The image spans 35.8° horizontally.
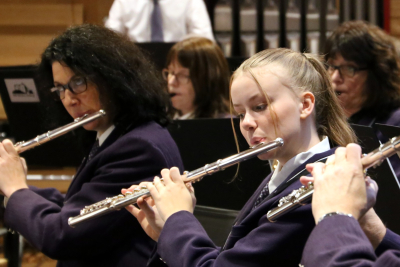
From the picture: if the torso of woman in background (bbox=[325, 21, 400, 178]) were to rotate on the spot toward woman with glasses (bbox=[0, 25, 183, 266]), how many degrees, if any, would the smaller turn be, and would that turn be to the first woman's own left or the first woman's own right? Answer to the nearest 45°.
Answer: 0° — they already face them

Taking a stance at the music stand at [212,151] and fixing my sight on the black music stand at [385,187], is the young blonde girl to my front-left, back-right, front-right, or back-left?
front-right

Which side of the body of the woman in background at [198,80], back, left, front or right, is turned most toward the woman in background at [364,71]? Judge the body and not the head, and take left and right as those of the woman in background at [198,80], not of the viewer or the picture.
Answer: left

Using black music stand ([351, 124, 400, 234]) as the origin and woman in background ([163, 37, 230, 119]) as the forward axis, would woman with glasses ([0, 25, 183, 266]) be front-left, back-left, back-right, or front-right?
front-left

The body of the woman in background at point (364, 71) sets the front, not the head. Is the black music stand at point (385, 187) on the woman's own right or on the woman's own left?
on the woman's own left

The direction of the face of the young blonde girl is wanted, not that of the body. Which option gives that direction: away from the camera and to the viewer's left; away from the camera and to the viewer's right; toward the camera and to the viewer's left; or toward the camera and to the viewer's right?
toward the camera and to the viewer's left

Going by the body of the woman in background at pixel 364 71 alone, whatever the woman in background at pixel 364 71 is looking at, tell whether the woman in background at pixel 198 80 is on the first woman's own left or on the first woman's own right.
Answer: on the first woman's own right

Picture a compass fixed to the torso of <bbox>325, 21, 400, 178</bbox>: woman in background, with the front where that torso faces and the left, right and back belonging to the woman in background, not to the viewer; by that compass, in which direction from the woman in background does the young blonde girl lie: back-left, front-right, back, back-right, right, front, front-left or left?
front-left

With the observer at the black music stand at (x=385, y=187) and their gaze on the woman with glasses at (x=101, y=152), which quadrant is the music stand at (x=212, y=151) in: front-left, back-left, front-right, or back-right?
front-right

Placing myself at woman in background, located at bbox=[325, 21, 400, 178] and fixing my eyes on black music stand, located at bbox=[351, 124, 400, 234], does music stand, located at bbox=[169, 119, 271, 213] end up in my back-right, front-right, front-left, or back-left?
front-right

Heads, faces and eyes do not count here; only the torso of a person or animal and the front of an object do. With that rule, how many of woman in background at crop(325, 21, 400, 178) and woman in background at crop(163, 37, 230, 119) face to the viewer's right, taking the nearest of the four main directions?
0

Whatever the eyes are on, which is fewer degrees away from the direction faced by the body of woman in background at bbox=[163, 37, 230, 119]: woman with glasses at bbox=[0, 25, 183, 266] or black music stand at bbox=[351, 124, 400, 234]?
the woman with glasses

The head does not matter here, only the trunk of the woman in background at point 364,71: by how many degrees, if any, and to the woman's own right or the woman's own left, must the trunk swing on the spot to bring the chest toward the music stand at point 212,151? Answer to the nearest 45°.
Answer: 0° — they already face it

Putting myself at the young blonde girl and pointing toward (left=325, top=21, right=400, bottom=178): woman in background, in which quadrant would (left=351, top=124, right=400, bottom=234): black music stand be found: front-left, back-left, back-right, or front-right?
front-right

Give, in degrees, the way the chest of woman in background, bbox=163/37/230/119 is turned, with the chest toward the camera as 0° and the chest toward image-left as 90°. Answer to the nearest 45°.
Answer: approximately 45°

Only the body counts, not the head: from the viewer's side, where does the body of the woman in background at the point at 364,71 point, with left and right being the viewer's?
facing the viewer and to the left of the viewer
